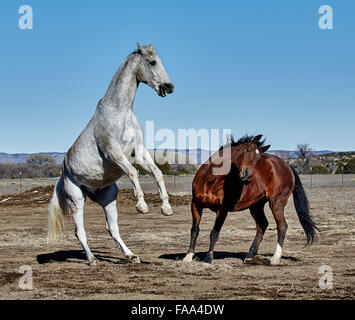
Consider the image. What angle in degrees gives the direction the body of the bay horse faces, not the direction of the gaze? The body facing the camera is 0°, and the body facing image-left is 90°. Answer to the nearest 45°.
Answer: approximately 45°

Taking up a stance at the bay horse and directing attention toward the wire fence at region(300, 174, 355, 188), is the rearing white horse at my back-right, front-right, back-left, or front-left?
back-left

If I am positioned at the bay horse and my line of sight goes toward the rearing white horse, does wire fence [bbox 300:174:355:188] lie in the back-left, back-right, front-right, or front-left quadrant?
back-right

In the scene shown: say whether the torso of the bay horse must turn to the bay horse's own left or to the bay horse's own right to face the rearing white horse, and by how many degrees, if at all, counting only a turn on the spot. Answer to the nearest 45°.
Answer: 0° — it already faces it

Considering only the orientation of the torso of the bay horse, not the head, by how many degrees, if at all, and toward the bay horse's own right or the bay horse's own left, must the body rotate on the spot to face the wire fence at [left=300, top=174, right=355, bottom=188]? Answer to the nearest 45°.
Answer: approximately 135° to the bay horse's own right

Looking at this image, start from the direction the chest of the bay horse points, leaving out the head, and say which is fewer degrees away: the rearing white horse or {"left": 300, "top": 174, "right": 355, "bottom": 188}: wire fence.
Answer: the rearing white horse
